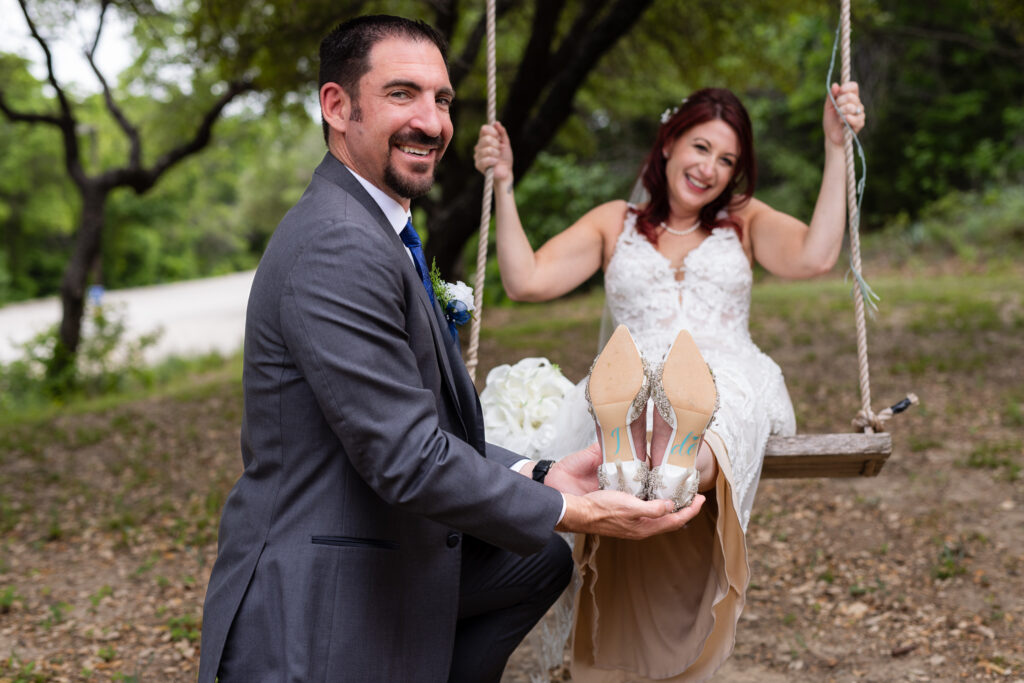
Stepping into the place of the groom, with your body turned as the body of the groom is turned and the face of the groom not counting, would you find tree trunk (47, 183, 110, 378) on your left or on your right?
on your left

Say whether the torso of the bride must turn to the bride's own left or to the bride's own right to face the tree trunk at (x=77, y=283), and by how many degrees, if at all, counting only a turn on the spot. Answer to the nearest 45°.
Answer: approximately 135° to the bride's own right

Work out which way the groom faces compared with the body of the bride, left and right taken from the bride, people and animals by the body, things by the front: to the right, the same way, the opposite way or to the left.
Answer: to the left

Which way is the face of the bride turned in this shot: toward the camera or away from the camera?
toward the camera

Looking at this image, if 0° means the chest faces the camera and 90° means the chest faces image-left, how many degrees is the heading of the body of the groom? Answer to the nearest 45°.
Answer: approximately 270°

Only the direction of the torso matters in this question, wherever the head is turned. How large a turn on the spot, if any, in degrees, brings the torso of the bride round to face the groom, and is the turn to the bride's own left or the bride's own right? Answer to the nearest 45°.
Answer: approximately 45° to the bride's own right

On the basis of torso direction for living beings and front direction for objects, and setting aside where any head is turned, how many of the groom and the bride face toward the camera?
1

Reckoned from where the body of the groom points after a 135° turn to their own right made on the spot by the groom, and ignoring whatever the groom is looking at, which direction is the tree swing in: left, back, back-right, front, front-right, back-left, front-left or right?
back

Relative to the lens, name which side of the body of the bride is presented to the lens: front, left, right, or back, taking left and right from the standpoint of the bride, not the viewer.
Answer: front

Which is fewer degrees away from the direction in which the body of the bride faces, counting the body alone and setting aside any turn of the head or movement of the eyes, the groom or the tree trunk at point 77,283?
the groom
